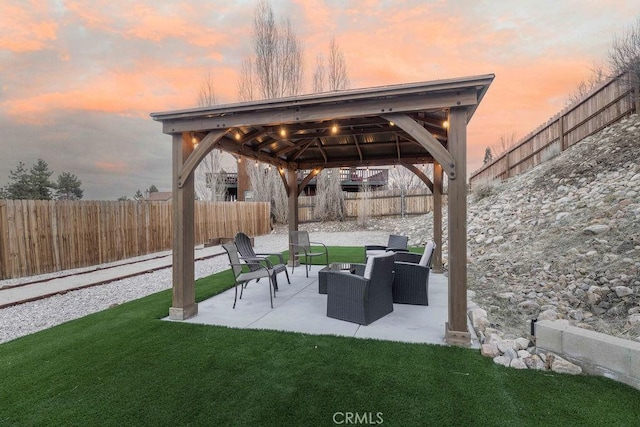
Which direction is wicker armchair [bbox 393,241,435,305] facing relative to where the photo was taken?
to the viewer's left

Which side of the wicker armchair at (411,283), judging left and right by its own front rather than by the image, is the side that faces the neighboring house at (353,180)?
right

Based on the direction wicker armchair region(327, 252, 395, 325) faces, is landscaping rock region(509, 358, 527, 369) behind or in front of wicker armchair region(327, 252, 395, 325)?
behind

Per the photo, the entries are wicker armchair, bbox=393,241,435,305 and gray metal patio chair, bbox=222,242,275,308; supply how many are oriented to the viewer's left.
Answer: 1

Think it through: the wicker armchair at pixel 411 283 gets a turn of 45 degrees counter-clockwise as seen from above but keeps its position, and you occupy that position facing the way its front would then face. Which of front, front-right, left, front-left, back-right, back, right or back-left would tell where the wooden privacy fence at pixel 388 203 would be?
back-right

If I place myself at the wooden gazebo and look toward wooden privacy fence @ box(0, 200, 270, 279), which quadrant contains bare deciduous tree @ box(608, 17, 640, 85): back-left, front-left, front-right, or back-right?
back-right

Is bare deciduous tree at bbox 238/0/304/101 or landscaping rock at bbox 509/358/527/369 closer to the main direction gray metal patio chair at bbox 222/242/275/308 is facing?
the landscaping rock

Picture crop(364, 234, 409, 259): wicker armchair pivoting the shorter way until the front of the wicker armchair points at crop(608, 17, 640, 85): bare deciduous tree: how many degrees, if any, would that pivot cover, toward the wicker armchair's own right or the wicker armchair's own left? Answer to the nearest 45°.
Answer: approximately 180°

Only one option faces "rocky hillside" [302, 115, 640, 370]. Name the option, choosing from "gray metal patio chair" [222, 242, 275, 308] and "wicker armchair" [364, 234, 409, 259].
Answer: the gray metal patio chair

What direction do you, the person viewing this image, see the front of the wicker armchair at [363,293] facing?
facing away from the viewer and to the left of the viewer

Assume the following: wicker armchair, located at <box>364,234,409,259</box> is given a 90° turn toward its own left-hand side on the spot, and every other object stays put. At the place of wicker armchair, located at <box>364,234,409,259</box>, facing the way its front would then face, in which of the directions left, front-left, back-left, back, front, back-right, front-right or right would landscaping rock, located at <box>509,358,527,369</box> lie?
front-right

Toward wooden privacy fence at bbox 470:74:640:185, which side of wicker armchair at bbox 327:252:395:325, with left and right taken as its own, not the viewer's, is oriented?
right

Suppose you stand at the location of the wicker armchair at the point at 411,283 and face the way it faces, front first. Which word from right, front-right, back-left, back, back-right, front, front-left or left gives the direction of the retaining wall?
back-left

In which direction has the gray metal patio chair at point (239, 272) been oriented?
to the viewer's right

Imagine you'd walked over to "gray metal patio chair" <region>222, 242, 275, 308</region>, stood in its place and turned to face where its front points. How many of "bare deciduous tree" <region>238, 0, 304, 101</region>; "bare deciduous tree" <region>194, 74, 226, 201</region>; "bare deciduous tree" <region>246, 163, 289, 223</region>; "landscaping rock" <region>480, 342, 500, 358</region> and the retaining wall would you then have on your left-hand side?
3

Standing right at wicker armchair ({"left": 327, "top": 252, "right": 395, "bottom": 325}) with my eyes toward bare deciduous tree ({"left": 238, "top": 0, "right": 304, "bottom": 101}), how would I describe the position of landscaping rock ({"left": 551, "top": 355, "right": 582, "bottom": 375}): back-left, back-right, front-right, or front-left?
back-right

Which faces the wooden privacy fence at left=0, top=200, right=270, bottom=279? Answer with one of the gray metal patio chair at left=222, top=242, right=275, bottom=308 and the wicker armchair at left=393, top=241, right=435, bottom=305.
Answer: the wicker armchair

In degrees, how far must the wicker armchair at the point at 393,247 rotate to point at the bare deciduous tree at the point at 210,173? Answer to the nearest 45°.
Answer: approximately 90° to its right
